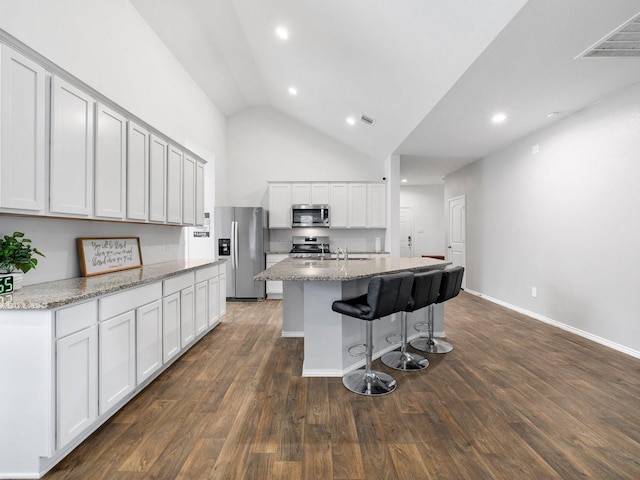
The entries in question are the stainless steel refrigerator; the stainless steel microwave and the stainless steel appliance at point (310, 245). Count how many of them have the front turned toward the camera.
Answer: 3

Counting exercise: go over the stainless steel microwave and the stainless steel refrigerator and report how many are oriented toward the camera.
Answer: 2

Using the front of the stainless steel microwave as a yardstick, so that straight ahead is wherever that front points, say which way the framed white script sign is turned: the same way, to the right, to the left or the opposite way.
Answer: to the left

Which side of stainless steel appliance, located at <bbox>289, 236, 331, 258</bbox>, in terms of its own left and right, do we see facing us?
front

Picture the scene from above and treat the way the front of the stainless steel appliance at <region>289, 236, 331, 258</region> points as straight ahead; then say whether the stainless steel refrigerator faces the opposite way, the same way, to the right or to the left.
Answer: the same way

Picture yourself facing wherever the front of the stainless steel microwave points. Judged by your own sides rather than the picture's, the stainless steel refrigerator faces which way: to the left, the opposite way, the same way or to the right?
the same way

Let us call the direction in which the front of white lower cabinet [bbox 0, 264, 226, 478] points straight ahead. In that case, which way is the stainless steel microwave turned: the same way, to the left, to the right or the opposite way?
to the right

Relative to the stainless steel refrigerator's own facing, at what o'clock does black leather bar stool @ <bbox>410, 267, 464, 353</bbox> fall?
The black leather bar stool is roughly at 11 o'clock from the stainless steel refrigerator.

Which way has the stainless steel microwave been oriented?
toward the camera

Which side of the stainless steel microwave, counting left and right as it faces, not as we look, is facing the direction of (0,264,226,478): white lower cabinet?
front

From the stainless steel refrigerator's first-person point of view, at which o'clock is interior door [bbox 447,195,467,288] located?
The interior door is roughly at 9 o'clock from the stainless steel refrigerator.

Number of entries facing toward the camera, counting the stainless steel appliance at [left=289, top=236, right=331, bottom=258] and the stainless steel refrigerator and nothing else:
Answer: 2
